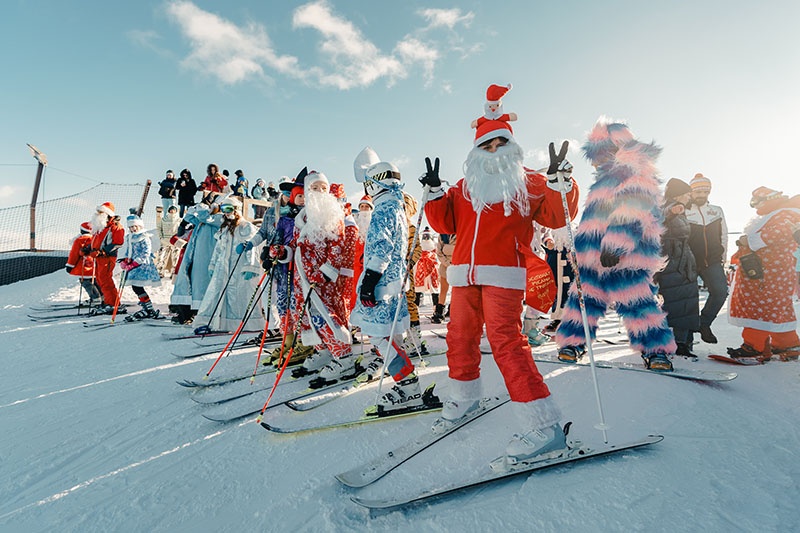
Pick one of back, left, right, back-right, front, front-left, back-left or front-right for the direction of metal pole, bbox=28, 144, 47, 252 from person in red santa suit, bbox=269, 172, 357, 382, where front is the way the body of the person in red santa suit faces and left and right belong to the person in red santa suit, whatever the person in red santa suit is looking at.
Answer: right

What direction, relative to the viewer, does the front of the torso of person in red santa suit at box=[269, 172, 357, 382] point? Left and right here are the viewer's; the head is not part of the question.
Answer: facing the viewer and to the left of the viewer

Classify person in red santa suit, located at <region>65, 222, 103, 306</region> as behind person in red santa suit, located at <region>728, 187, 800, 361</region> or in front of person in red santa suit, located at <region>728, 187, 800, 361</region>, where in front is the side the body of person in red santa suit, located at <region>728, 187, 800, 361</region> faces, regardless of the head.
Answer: in front

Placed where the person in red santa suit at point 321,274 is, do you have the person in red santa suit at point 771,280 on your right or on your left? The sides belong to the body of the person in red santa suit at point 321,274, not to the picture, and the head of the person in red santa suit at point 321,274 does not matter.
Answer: on your left

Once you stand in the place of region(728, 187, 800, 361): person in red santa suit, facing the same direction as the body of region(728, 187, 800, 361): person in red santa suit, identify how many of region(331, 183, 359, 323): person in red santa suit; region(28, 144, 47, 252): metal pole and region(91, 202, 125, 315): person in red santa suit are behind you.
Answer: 0

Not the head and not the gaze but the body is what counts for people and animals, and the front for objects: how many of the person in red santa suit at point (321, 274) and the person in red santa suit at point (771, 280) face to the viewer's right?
0

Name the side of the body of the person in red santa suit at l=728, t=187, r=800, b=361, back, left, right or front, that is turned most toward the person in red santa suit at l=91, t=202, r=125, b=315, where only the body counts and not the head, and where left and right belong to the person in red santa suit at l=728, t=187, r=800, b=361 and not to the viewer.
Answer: front

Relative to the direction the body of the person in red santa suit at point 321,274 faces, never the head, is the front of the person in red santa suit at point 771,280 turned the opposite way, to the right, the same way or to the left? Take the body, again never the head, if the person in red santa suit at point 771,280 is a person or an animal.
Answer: to the right

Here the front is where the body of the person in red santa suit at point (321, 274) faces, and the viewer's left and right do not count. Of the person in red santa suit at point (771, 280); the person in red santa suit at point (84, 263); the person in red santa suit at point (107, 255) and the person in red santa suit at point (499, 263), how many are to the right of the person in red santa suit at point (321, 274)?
2

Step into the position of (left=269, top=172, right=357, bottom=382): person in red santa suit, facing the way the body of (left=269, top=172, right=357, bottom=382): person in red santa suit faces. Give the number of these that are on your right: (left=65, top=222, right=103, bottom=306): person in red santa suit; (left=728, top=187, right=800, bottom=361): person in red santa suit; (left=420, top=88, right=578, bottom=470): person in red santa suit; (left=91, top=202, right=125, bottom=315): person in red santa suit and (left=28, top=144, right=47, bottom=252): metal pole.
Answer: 3

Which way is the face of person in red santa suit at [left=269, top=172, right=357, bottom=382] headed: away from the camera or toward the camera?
toward the camera

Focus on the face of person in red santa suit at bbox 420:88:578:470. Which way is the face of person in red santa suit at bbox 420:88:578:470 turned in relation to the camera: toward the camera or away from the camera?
toward the camera

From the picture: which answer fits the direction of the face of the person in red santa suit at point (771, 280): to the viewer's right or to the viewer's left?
to the viewer's left

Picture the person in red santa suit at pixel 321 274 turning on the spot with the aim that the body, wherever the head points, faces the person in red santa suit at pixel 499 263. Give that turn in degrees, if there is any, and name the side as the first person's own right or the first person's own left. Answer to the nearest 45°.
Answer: approximately 90° to the first person's own left

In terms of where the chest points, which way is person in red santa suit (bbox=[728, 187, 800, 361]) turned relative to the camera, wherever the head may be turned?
to the viewer's left

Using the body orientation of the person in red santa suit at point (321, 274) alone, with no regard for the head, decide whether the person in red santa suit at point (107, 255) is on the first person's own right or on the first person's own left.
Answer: on the first person's own right
